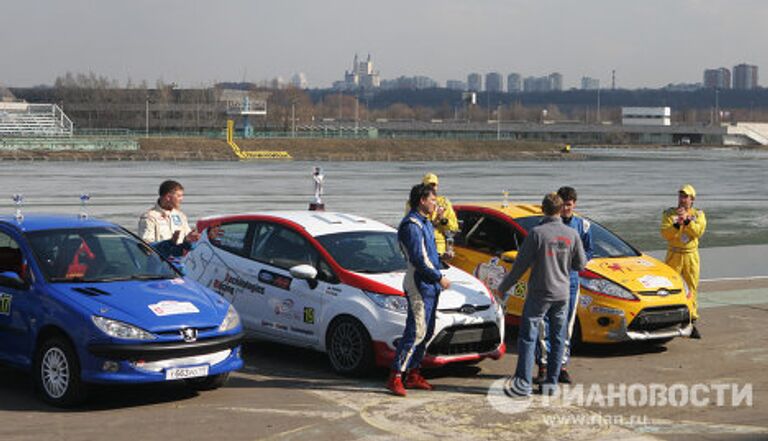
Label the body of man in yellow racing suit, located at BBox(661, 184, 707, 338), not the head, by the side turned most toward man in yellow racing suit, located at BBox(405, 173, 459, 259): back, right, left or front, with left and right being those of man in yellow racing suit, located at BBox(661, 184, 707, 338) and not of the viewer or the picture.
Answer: right

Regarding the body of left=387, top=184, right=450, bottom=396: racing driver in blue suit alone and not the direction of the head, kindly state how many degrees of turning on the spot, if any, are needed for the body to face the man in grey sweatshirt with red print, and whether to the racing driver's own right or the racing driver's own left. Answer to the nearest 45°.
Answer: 0° — they already face them

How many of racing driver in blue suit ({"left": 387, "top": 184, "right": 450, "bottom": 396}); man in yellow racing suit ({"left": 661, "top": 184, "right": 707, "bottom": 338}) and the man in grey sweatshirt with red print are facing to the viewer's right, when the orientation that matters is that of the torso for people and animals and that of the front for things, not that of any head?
1

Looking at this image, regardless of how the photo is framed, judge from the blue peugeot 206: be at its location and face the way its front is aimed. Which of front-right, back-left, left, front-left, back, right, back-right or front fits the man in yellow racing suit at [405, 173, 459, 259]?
left

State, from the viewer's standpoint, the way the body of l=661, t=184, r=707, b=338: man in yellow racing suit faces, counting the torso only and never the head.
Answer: toward the camera

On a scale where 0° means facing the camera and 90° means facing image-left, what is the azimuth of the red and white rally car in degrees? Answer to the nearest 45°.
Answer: approximately 315°

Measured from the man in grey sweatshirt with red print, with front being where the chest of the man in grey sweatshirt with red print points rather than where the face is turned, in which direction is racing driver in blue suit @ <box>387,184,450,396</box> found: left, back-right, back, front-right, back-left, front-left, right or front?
left

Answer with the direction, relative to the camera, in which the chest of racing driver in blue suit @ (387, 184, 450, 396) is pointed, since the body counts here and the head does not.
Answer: to the viewer's right

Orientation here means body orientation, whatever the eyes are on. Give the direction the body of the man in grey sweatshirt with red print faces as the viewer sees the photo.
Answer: away from the camera

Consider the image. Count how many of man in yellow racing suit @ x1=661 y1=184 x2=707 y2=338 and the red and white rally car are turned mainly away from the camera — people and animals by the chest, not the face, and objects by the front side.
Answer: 0

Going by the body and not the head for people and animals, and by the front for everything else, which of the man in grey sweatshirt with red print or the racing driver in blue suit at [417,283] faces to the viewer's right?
the racing driver in blue suit

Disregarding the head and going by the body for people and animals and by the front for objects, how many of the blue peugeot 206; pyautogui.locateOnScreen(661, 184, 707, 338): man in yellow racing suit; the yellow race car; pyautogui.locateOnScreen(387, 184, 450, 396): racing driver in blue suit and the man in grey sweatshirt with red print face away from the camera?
1
